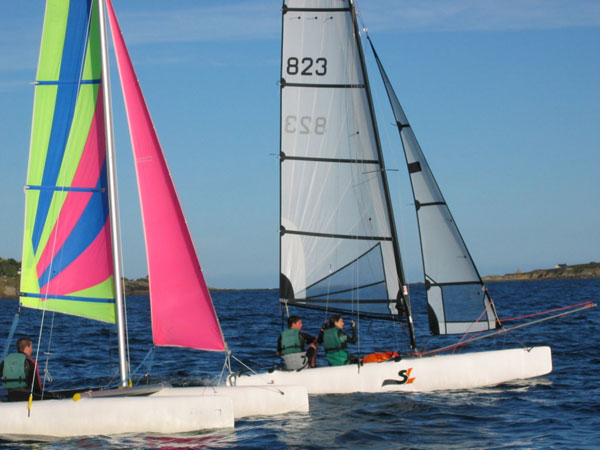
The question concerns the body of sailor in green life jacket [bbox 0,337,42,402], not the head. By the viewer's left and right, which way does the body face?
facing away from the viewer and to the right of the viewer

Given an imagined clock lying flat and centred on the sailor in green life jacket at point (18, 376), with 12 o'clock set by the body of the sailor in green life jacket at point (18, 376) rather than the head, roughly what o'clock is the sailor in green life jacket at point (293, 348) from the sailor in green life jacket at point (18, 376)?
the sailor in green life jacket at point (293, 348) is roughly at 1 o'clock from the sailor in green life jacket at point (18, 376).

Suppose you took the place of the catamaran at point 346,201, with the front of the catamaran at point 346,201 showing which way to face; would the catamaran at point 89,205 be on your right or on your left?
on your right

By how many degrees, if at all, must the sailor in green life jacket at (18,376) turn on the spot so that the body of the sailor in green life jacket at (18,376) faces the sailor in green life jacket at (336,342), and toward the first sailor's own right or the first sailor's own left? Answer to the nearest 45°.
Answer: approximately 45° to the first sailor's own right

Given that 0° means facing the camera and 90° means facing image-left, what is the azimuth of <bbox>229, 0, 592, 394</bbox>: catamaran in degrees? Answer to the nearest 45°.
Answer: approximately 270°

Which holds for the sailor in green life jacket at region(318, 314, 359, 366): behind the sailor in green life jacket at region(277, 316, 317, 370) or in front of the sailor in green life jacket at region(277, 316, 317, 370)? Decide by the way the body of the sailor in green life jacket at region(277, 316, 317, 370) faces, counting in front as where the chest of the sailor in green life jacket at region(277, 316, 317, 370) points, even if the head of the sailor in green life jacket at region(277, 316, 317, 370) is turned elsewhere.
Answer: in front

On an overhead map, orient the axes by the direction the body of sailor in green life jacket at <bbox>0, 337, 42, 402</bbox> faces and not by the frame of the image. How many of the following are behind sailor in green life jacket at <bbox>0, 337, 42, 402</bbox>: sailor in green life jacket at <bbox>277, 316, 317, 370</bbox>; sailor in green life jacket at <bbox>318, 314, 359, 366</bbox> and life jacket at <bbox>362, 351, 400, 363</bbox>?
0
